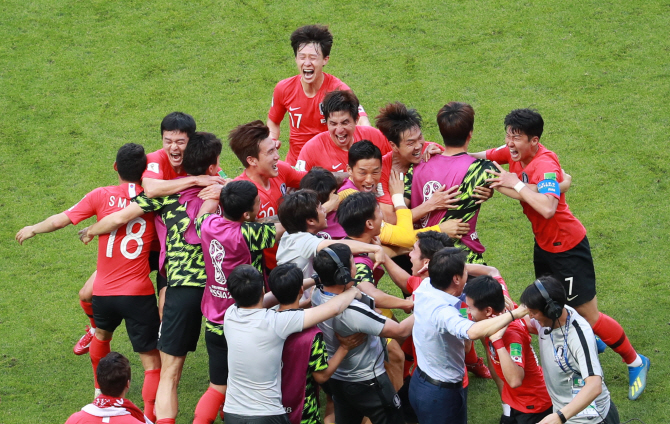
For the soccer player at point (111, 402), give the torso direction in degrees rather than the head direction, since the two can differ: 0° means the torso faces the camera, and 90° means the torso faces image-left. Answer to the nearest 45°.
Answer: approximately 180°

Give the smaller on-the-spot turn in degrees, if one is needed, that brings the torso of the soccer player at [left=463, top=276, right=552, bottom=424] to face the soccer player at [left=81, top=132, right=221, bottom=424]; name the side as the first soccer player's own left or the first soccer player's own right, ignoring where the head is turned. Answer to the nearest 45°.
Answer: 0° — they already face them

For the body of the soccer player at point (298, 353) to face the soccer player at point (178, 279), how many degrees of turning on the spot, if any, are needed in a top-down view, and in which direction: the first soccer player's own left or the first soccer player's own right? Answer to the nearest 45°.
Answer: approximately 90° to the first soccer player's own left

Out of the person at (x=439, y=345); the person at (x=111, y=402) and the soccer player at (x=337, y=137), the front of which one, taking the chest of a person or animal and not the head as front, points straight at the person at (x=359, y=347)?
the soccer player at (x=337, y=137)

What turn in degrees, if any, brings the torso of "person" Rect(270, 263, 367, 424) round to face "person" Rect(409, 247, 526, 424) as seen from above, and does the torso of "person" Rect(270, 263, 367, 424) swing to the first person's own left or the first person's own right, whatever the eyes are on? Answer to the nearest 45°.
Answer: approximately 45° to the first person's own right

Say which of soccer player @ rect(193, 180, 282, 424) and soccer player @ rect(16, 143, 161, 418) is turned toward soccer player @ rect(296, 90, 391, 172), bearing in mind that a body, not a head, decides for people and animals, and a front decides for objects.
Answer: soccer player @ rect(193, 180, 282, 424)

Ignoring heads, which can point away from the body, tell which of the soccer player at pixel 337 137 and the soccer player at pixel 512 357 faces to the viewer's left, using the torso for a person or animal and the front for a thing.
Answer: the soccer player at pixel 512 357

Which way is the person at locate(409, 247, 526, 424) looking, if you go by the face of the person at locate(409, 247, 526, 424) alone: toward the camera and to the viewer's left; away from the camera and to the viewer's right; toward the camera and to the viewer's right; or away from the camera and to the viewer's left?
away from the camera and to the viewer's right

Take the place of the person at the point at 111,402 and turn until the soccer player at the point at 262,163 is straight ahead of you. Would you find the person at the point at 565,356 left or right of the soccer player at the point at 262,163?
right

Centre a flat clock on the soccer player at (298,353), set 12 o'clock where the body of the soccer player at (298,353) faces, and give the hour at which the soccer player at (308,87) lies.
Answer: the soccer player at (308,87) is roughly at 11 o'clock from the soccer player at (298,353).

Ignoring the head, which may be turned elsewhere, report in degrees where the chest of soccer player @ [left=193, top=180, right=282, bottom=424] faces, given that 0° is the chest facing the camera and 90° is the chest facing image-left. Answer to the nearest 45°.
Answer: approximately 225°

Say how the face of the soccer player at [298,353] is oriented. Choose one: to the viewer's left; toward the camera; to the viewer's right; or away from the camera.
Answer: away from the camera

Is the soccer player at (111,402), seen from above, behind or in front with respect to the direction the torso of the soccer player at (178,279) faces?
behind

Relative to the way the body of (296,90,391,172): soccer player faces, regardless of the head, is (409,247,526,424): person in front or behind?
in front
